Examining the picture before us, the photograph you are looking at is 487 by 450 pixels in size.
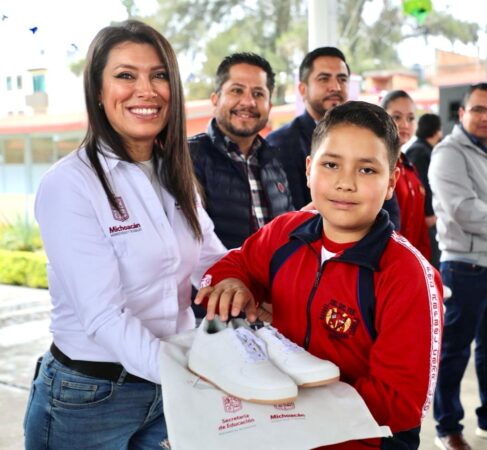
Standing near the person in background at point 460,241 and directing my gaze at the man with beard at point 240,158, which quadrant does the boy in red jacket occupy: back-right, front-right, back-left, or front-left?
front-left

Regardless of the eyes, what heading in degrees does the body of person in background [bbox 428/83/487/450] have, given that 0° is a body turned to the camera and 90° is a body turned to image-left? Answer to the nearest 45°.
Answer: approximately 315°

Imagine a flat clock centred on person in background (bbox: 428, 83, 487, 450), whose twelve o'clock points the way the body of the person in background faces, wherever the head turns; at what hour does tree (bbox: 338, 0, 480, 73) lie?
The tree is roughly at 7 o'clock from the person in background.

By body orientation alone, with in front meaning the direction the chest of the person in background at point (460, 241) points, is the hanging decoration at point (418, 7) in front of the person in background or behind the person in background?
behind

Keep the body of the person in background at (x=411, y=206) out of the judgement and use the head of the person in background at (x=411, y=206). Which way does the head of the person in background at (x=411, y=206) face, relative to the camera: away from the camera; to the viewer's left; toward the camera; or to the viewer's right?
toward the camera

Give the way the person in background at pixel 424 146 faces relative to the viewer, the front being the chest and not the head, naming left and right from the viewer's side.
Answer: facing away from the viewer and to the right of the viewer

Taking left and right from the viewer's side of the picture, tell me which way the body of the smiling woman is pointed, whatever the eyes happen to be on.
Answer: facing the viewer and to the right of the viewer

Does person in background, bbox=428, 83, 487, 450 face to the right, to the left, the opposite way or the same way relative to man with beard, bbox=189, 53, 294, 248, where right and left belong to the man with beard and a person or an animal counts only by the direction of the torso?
the same way

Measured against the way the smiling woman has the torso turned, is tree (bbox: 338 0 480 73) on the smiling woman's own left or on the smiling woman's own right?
on the smiling woman's own left
